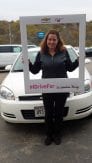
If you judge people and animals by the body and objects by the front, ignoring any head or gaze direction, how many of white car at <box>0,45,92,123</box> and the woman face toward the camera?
2

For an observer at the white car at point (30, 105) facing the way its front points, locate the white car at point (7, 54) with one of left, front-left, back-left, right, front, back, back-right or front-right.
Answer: back

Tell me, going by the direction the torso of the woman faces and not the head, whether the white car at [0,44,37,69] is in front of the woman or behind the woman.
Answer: behind

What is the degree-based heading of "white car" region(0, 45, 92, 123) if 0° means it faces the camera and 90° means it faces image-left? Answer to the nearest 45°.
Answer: approximately 0°
